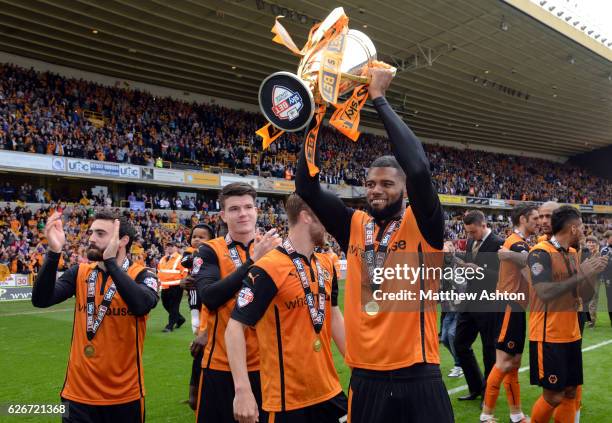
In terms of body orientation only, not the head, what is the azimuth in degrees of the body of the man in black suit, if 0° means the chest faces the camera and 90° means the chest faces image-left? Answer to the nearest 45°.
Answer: approximately 45°
